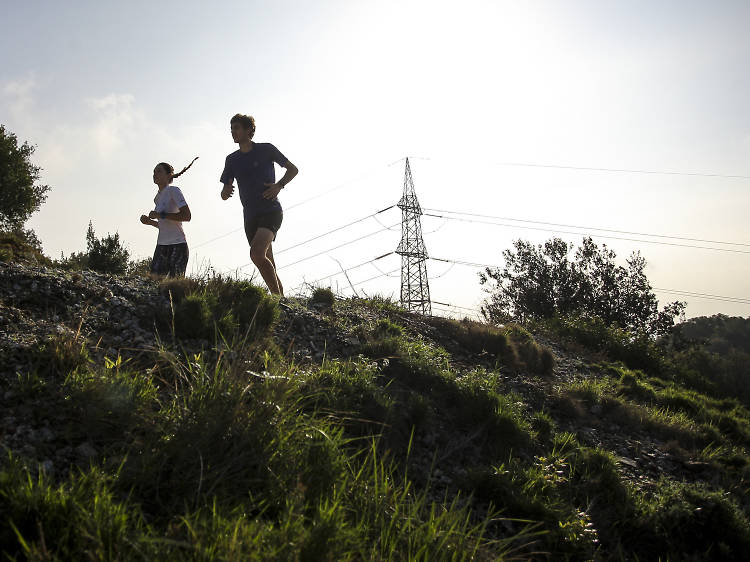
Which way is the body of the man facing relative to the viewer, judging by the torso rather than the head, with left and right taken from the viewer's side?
facing the viewer and to the left of the viewer

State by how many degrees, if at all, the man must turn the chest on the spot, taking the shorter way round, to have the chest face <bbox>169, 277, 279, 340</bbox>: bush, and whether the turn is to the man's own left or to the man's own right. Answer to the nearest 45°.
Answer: approximately 45° to the man's own left

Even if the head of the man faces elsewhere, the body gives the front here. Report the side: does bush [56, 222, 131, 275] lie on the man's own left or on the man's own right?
on the man's own right

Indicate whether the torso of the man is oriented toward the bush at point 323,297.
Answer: no

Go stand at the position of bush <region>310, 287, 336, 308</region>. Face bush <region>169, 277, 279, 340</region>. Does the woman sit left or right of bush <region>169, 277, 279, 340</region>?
right
